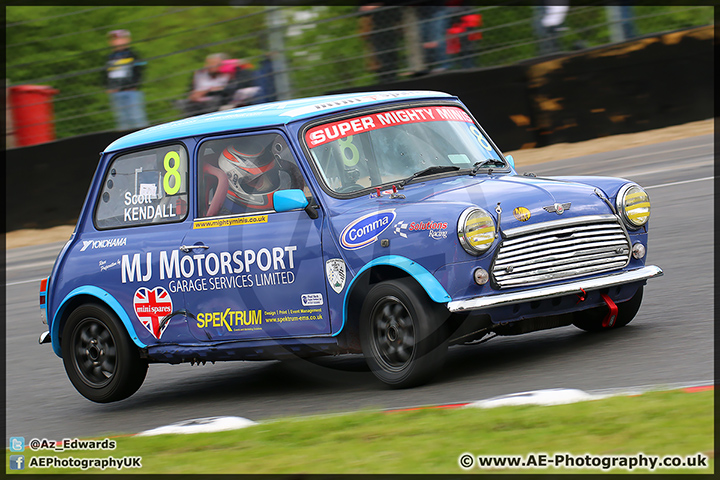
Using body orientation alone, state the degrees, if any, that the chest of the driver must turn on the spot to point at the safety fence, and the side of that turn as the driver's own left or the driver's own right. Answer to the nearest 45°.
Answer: approximately 135° to the driver's own left

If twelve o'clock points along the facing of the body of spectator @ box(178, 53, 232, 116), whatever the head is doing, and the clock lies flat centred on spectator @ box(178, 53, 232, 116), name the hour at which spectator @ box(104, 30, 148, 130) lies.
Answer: spectator @ box(104, 30, 148, 130) is roughly at 2 o'clock from spectator @ box(178, 53, 232, 116).

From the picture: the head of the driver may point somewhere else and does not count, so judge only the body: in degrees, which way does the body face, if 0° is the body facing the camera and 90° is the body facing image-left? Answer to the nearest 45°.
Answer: approximately 315°

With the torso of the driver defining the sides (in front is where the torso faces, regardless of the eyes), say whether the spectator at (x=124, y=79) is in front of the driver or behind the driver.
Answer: behind

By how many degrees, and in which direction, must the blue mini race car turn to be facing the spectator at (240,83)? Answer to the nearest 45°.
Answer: approximately 135° to its left

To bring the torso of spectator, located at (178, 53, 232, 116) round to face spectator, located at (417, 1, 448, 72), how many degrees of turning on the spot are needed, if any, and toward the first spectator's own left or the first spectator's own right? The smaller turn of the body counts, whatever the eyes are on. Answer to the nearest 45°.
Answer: approximately 135° to the first spectator's own left

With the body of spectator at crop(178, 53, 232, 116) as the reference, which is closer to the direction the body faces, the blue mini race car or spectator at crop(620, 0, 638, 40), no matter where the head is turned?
the blue mini race car

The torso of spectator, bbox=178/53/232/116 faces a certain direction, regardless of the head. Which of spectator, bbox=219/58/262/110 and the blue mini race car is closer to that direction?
the blue mini race car

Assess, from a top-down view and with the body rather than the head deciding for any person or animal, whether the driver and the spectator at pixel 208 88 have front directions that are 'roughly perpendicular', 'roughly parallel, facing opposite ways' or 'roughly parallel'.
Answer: roughly perpendicular

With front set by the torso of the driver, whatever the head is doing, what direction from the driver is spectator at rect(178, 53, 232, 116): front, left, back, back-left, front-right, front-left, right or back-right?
back-left

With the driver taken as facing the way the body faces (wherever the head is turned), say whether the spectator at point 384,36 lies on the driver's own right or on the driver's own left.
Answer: on the driver's own left

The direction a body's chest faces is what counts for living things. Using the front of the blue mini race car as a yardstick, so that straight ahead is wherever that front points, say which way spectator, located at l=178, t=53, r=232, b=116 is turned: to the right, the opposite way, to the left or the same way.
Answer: to the right

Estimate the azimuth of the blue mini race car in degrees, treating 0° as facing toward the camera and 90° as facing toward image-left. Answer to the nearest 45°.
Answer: approximately 315°
